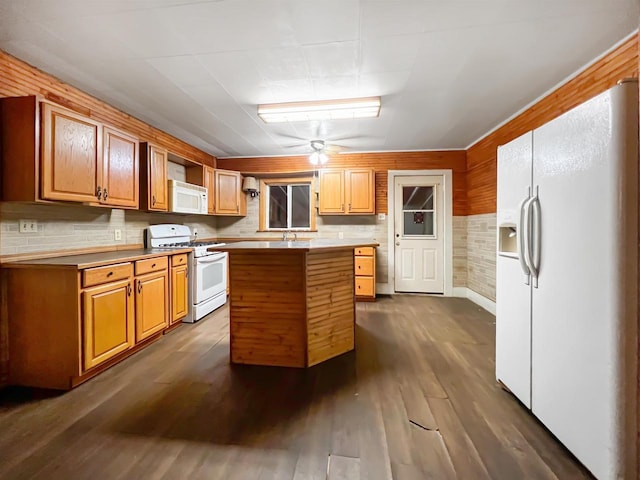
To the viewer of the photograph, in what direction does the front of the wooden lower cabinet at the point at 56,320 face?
facing the viewer and to the right of the viewer

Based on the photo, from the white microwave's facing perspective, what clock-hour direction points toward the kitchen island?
The kitchen island is roughly at 1 o'clock from the white microwave.

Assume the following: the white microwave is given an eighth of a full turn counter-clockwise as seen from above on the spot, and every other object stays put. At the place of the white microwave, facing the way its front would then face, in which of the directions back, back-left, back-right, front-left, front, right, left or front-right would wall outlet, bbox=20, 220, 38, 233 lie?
back-right

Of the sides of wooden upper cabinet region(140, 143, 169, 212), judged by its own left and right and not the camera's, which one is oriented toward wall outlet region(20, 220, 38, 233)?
right

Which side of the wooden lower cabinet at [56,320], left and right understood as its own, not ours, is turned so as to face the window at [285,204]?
left

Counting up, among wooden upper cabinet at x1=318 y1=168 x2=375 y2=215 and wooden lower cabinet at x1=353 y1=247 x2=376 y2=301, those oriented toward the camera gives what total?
2

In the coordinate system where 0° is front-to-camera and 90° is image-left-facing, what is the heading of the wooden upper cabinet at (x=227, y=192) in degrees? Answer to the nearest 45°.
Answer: approximately 315°

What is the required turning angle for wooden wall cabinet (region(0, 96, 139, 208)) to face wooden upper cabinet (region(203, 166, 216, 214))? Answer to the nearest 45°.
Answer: approximately 90° to its left

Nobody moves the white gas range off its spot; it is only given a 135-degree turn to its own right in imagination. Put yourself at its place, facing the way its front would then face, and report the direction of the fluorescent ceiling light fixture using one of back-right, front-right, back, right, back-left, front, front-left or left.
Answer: back-left

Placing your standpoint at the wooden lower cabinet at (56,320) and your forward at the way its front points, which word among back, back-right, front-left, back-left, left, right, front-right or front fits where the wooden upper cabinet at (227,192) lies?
left
